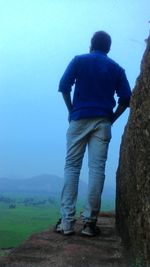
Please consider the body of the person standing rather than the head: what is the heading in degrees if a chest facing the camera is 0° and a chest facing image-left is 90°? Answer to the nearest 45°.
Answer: approximately 180°
